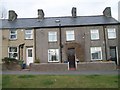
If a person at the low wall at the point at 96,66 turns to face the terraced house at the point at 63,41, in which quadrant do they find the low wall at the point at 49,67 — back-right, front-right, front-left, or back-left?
front-left

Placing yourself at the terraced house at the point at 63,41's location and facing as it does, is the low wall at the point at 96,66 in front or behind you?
in front

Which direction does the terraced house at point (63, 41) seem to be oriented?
toward the camera

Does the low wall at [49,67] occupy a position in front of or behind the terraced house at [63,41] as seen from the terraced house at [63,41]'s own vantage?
in front

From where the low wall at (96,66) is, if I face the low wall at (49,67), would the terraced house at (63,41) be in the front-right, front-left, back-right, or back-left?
front-right
